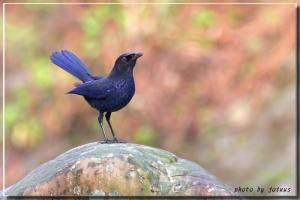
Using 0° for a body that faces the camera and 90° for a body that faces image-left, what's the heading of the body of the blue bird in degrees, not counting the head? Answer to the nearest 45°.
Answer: approximately 270°
